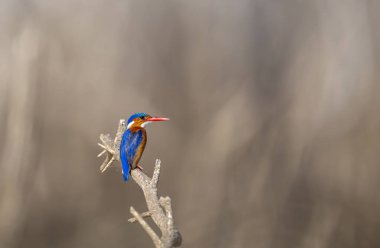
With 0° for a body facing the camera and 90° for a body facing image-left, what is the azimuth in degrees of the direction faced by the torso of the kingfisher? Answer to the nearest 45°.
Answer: approximately 270°
